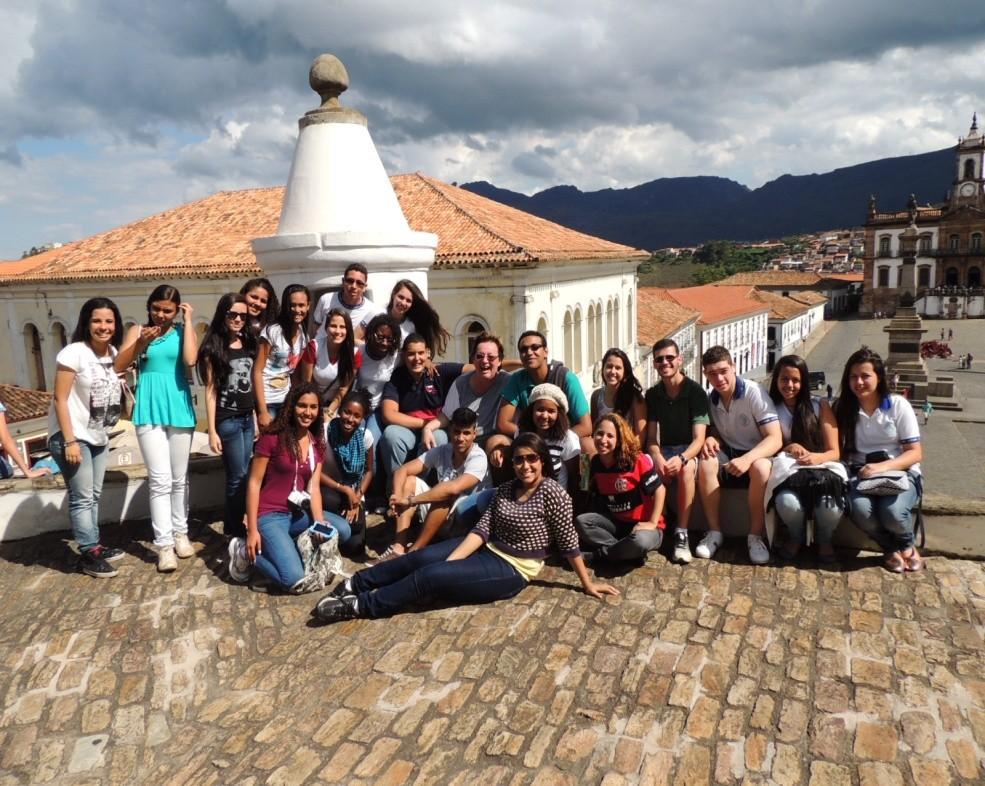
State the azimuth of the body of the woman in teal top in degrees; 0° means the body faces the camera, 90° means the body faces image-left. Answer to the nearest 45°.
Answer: approximately 0°

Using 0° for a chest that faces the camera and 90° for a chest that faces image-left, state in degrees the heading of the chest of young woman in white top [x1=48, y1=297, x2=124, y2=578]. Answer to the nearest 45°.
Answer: approximately 315°

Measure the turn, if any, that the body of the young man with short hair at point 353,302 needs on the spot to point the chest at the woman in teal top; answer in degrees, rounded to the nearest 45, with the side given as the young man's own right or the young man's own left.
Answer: approximately 45° to the young man's own right

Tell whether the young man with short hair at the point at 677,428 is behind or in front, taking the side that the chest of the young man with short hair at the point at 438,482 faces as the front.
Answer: behind

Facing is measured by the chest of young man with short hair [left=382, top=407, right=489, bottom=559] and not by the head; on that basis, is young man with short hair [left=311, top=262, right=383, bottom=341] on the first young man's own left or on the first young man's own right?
on the first young man's own right

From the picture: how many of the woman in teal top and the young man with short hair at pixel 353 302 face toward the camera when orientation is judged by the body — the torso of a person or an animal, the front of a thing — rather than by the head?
2

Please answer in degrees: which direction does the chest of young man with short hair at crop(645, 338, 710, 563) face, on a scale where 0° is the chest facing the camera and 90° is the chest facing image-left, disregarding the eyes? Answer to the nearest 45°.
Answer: approximately 0°

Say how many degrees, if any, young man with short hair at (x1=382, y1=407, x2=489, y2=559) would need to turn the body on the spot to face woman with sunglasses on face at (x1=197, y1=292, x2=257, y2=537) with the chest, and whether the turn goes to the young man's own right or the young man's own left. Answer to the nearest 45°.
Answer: approximately 45° to the young man's own right
